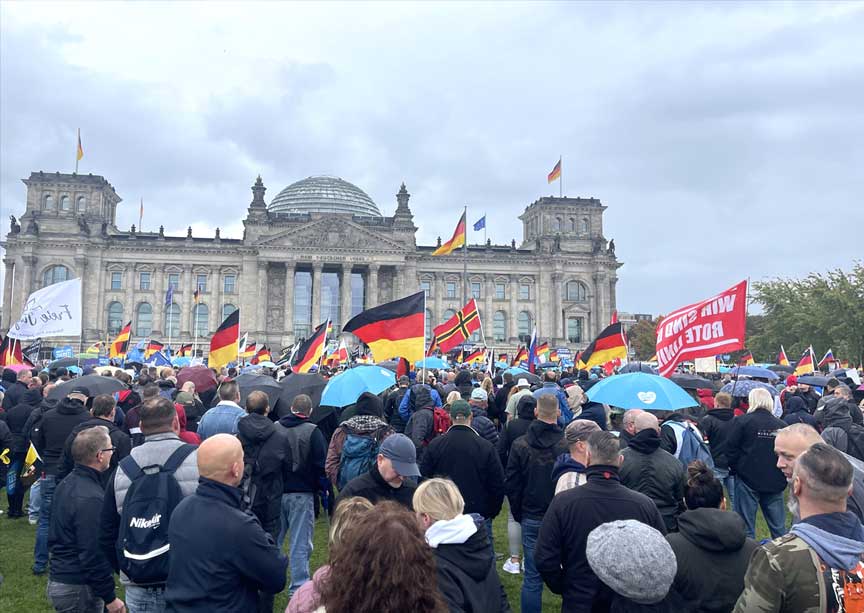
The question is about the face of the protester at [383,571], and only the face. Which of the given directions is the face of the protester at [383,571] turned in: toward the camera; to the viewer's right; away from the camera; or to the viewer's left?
away from the camera

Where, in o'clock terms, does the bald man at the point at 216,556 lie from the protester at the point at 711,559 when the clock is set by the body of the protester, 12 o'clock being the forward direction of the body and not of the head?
The bald man is roughly at 8 o'clock from the protester.

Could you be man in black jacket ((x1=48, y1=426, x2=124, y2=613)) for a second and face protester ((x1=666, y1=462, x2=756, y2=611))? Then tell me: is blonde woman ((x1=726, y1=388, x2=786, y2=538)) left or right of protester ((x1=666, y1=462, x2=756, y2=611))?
left

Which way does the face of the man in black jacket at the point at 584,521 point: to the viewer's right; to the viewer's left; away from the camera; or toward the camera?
away from the camera

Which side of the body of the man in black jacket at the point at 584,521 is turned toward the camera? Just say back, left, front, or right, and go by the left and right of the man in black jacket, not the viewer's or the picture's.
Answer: back

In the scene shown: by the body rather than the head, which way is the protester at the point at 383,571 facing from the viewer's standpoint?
away from the camera

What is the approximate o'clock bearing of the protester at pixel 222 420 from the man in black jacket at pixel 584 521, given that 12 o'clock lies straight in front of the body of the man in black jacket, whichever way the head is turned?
The protester is roughly at 10 o'clock from the man in black jacket.

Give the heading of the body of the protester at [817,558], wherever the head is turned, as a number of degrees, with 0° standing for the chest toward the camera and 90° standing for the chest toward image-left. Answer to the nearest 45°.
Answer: approximately 135°

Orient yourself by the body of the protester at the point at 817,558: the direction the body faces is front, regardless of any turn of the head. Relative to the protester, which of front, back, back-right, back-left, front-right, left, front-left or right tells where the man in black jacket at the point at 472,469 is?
front

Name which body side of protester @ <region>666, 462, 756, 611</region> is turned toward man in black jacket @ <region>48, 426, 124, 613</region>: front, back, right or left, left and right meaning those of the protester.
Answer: left

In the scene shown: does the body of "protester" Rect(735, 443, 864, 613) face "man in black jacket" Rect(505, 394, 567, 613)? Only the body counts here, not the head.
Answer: yes

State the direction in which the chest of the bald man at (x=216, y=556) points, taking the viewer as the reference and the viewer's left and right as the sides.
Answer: facing away from the viewer and to the right of the viewer

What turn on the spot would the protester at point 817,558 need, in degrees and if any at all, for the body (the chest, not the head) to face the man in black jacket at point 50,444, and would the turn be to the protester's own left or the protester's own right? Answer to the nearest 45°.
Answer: approximately 45° to the protester's own left

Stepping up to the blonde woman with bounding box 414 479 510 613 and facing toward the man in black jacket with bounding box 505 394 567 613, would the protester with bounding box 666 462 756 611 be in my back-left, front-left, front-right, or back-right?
front-right

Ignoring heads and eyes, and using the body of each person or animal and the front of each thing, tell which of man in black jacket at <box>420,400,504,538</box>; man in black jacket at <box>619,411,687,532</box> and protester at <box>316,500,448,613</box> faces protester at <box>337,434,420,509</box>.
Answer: protester at <box>316,500,448,613</box>

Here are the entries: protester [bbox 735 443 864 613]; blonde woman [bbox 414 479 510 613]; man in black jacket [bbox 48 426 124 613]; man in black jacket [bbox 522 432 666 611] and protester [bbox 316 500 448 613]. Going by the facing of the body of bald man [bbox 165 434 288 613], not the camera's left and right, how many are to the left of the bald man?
1

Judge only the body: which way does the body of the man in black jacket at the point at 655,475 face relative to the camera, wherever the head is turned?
away from the camera

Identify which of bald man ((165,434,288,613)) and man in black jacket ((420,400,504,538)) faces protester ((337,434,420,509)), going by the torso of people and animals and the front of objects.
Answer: the bald man
